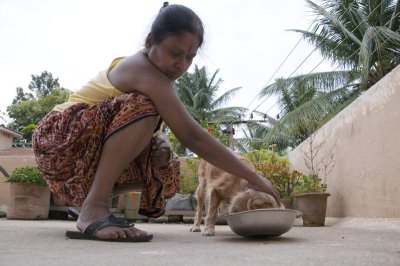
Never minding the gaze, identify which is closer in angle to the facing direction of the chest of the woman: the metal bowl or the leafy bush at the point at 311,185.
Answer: the metal bowl

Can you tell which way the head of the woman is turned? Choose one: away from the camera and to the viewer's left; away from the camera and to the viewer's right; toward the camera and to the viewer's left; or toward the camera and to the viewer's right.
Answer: toward the camera and to the viewer's right

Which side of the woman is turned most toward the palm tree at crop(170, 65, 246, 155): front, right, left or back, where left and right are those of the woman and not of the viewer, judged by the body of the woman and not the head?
left

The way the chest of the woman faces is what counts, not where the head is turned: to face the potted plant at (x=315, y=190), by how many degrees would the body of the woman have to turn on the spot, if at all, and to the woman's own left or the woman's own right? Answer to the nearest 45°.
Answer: approximately 45° to the woman's own left

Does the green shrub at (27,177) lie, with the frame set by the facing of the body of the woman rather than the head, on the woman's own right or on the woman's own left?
on the woman's own left

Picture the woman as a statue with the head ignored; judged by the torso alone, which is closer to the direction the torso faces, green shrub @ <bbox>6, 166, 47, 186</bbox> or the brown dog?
the brown dog

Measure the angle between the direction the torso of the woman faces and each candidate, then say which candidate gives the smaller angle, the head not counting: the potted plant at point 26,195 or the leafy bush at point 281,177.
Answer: the leafy bush

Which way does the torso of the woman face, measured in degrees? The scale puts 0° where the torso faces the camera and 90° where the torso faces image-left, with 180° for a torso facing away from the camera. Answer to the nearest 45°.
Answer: approximately 270°
